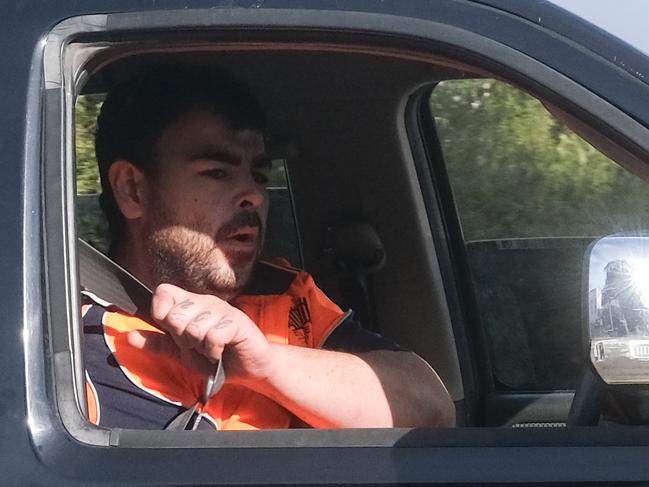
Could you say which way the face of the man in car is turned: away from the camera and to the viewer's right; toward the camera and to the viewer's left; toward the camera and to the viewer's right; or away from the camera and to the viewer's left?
toward the camera and to the viewer's right
